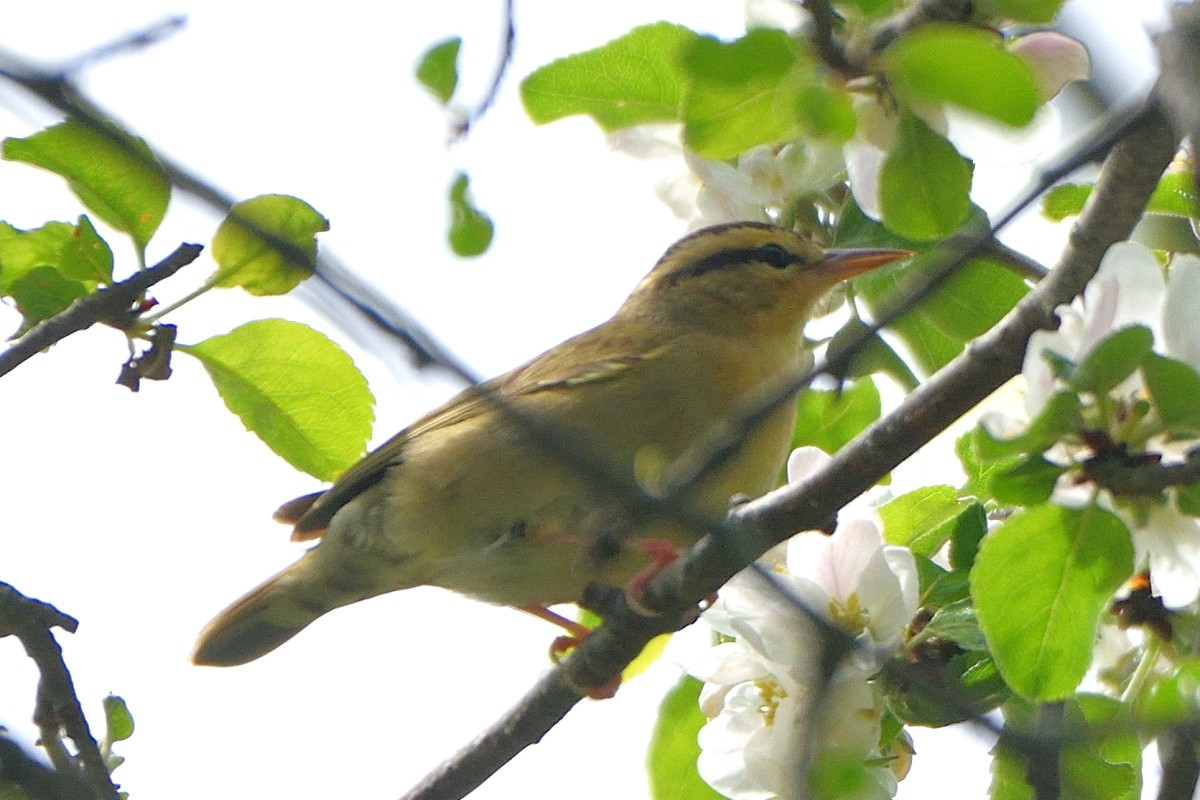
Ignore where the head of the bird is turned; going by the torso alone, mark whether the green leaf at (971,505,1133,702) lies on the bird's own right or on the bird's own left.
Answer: on the bird's own right

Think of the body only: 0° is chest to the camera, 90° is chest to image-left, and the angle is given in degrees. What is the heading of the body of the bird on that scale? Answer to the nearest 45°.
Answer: approximately 270°

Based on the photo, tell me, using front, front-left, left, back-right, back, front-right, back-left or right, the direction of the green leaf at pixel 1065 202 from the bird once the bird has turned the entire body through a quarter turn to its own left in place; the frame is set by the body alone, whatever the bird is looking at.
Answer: back-right

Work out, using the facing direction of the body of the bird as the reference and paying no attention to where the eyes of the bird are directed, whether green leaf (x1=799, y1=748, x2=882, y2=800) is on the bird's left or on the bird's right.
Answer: on the bird's right

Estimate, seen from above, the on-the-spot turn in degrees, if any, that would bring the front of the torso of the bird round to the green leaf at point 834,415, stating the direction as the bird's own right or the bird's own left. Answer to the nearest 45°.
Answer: approximately 45° to the bird's own right
